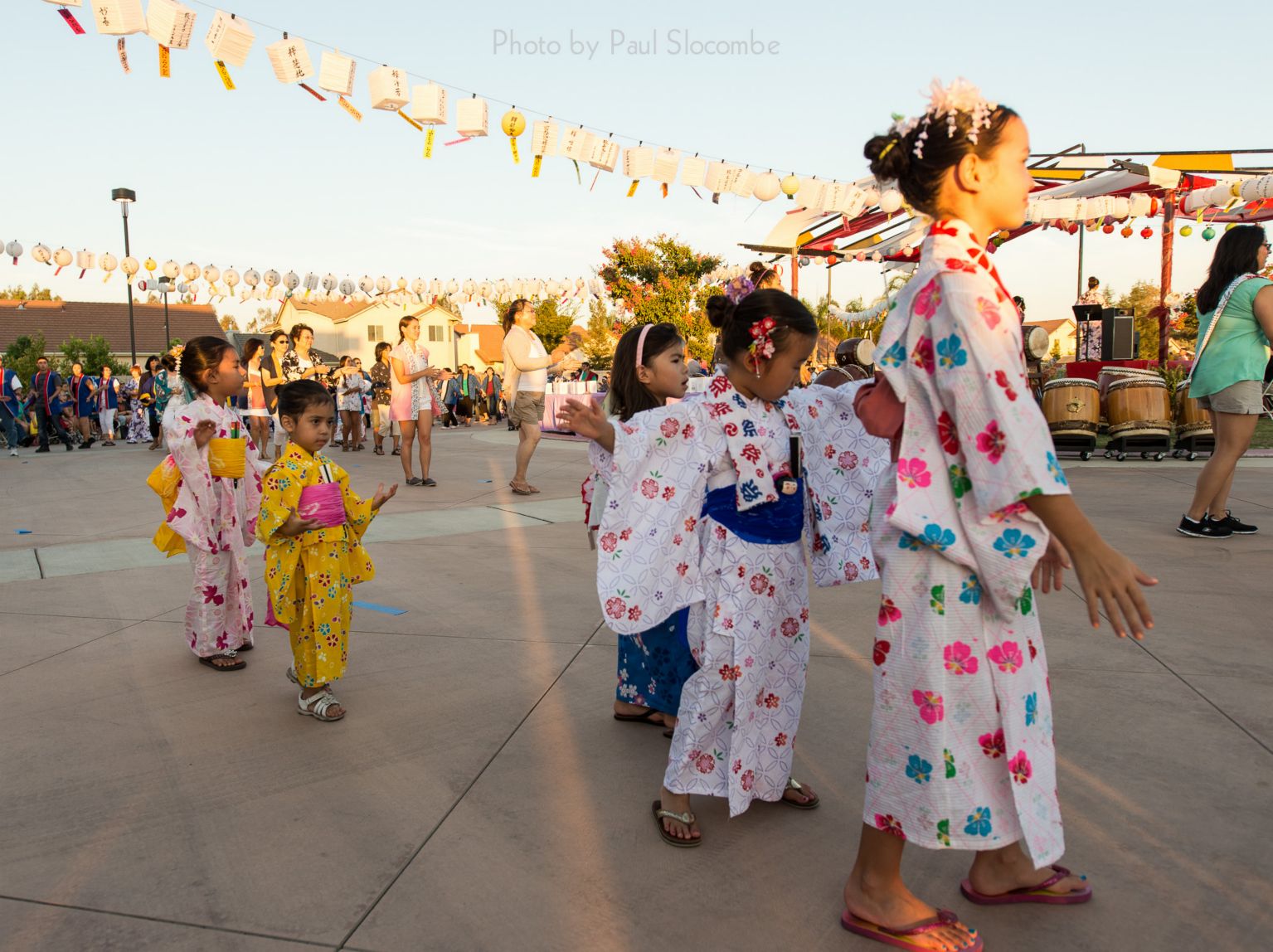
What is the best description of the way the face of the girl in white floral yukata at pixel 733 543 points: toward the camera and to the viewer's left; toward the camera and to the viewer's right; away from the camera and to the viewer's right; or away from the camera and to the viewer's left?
toward the camera and to the viewer's right

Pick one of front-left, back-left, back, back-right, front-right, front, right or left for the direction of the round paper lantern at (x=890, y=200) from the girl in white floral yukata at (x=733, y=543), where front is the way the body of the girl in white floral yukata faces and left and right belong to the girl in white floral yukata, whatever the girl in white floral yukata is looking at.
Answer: back-left

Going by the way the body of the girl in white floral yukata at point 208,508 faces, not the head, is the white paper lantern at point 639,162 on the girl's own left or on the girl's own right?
on the girl's own left

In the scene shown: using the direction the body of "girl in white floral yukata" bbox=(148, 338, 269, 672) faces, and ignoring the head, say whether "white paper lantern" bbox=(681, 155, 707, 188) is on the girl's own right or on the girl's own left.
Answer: on the girl's own left

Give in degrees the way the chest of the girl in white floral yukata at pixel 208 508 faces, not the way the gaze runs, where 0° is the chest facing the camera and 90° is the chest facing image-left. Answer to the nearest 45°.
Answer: approximately 315°

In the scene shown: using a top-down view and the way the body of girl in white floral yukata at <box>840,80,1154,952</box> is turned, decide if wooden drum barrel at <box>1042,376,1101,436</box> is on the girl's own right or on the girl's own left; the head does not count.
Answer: on the girl's own left

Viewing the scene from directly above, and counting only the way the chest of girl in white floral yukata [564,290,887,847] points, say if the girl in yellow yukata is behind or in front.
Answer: behind

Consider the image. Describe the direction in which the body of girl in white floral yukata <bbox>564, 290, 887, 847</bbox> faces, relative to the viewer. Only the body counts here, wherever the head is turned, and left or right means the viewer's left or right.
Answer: facing the viewer and to the right of the viewer

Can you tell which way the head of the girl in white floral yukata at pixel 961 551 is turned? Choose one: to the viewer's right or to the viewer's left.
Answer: to the viewer's right

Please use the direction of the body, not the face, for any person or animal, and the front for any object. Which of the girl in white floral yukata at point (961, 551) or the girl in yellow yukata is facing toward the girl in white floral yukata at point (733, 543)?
the girl in yellow yukata

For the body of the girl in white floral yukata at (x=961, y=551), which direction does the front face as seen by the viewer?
to the viewer's right

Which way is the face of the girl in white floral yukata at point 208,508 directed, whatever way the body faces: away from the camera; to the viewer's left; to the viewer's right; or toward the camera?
to the viewer's right

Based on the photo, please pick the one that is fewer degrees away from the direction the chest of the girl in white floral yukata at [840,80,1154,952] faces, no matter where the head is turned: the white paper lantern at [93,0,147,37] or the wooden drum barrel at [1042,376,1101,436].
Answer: the wooden drum barrel

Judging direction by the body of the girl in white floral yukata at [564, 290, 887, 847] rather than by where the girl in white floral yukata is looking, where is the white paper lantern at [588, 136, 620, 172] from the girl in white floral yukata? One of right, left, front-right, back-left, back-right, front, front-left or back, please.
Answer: back-left

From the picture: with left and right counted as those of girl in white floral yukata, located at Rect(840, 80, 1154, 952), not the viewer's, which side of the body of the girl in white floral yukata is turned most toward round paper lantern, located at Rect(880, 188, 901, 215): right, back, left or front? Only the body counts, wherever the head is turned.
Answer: left
